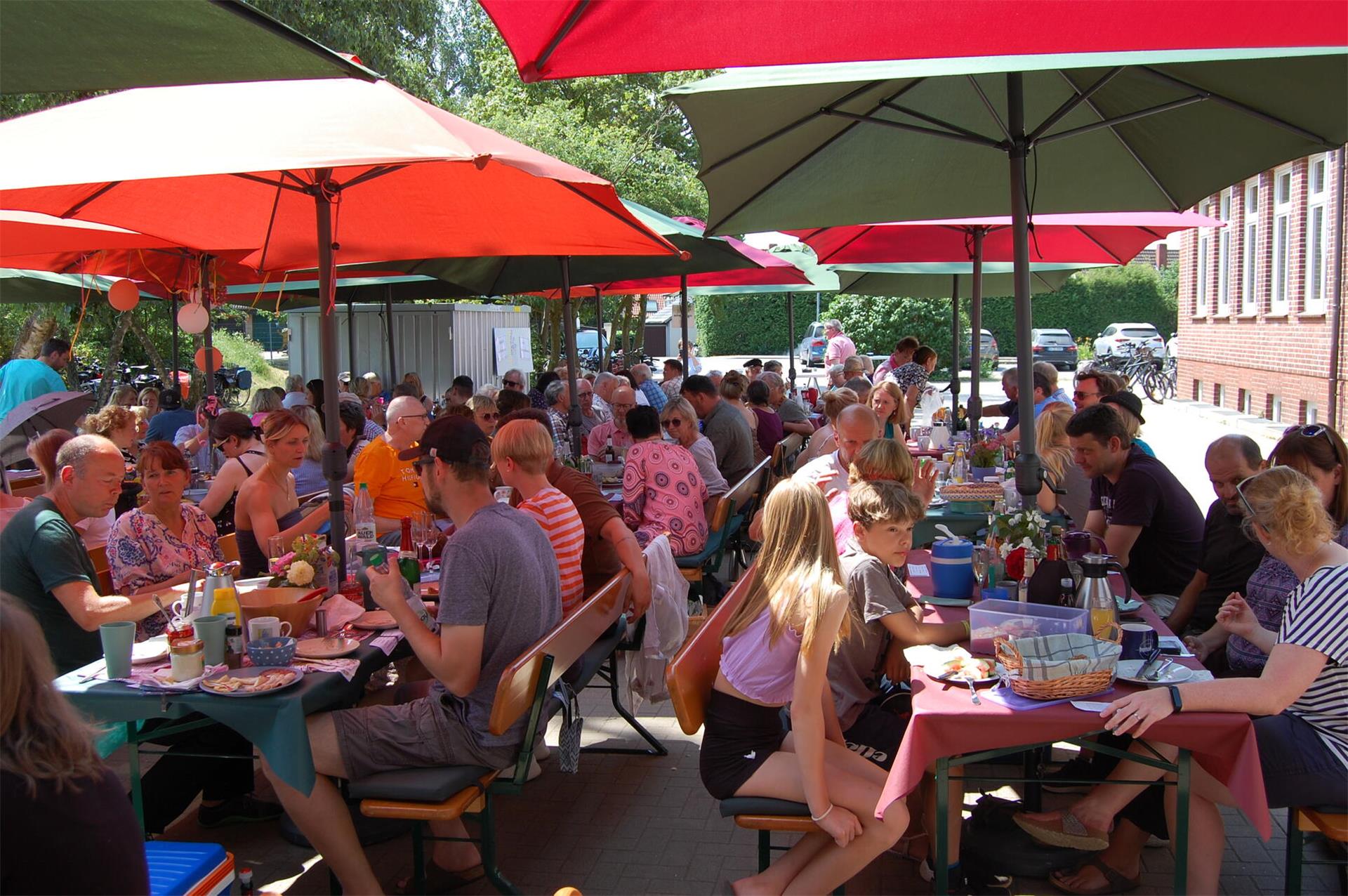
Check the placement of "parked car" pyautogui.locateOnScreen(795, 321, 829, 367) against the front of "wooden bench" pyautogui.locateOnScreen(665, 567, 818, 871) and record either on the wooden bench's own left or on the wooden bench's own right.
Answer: on the wooden bench's own left

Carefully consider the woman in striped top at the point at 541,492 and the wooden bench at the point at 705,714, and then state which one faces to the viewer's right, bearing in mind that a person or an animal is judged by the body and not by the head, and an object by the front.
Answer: the wooden bench

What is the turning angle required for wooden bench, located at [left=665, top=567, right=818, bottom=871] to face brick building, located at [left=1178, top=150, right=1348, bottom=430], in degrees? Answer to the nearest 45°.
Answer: approximately 45° to its left

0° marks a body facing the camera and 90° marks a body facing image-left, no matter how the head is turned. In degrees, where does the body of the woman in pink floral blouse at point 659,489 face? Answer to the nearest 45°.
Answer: approximately 135°

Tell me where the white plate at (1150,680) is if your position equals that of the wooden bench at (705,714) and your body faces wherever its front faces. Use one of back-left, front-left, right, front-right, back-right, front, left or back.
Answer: front

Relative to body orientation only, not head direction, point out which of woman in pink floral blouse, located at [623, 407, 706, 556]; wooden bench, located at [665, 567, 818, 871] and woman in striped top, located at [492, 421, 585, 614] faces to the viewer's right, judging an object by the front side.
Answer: the wooden bench

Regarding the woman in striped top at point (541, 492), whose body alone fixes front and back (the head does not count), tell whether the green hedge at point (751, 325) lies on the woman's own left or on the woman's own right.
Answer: on the woman's own right

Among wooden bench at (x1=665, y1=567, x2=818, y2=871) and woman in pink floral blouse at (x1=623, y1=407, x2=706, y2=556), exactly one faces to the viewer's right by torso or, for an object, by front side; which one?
the wooden bench

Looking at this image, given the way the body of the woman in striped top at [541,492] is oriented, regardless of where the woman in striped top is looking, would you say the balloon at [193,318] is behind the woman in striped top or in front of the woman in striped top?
in front

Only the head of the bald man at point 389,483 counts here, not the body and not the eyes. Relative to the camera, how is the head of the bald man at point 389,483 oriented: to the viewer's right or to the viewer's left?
to the viewer's right

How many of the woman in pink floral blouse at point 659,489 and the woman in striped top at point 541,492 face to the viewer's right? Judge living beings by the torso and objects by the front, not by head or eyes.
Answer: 0

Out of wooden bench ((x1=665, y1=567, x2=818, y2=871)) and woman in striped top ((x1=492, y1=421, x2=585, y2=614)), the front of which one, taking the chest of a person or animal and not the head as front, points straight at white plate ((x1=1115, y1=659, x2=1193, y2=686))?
the wooden bench

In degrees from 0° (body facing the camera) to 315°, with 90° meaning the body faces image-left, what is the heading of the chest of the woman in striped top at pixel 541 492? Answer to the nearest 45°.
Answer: approximately 135°

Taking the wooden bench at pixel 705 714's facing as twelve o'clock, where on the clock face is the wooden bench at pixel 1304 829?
the wooden bench at pixel 1304 829 is roughly at 12 o'clock from the wooden bench at pixel 705 714.

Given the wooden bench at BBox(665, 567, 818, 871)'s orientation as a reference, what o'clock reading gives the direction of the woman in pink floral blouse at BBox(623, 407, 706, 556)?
The woman in pink floral blouse is roughly at 9 o'clock from the wooden bench.

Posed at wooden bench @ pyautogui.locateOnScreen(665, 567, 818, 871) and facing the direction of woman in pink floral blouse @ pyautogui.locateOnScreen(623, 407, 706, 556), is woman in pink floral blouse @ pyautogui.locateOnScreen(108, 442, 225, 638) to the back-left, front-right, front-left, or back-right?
front-left

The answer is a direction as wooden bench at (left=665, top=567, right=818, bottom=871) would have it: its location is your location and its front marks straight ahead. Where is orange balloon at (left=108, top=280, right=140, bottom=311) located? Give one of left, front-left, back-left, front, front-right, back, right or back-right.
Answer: back-left

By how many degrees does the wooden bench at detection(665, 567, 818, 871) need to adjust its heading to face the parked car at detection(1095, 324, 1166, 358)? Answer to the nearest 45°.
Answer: approximately 90° to its left
